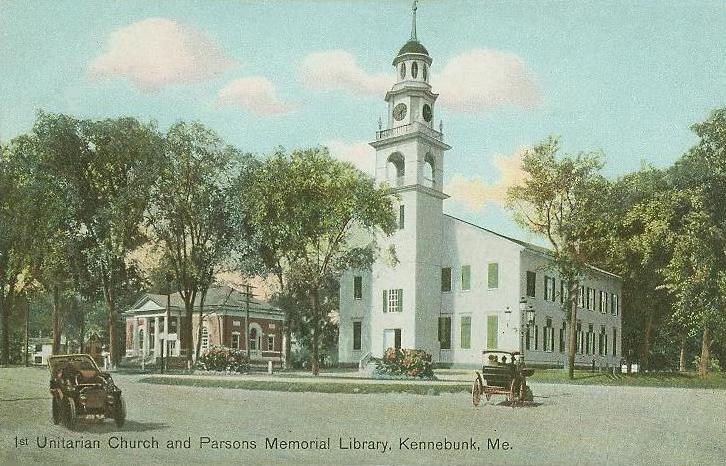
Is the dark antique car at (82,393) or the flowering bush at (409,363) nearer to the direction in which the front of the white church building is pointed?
the dark antique car

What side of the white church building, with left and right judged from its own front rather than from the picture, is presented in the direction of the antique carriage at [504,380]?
left

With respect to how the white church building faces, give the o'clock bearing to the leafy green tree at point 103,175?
The leafy green tree is roughly at 1 o'clock from the white church building.
